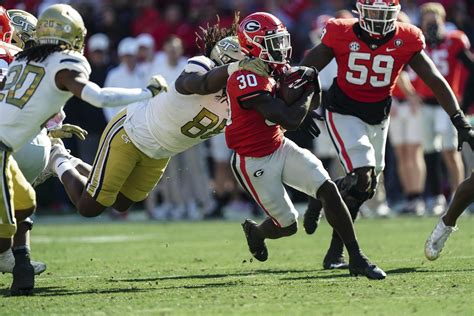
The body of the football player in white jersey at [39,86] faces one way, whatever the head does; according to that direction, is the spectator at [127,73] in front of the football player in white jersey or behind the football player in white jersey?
in front

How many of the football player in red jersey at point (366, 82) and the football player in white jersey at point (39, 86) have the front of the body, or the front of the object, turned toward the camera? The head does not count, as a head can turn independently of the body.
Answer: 1

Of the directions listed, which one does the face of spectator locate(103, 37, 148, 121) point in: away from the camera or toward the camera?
toward the camera

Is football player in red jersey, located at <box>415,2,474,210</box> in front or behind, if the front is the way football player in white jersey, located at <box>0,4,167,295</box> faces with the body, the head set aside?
in front

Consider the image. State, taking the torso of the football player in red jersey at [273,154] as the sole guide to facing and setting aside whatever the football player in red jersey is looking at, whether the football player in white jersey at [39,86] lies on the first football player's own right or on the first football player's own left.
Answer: on the first football player's own right

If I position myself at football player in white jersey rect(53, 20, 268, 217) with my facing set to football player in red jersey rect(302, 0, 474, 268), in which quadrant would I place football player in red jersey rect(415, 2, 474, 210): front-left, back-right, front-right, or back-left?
front-left

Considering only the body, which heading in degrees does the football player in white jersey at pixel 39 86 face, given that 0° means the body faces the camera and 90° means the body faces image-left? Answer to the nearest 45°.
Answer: approximately 225°

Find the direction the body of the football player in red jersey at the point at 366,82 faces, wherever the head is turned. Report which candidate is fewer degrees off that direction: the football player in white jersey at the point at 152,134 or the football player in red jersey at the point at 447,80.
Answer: the football player in white jersey

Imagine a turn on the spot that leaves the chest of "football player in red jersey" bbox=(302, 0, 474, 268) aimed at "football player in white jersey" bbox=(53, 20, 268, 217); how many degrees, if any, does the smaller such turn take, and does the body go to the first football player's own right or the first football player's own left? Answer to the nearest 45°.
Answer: approximately 45° to the first football player's own right

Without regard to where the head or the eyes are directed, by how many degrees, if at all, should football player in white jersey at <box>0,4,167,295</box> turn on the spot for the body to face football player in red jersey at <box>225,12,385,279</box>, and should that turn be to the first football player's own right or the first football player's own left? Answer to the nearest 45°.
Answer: approximately 45° to the first football player's own right

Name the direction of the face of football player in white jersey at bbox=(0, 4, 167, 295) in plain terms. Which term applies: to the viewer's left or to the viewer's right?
to the viewer's right

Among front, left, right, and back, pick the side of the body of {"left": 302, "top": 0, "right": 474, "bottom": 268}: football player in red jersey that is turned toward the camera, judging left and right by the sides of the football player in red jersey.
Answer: front

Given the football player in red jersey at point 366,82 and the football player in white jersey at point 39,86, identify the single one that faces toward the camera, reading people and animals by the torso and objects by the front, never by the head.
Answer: the football player in red jersey
